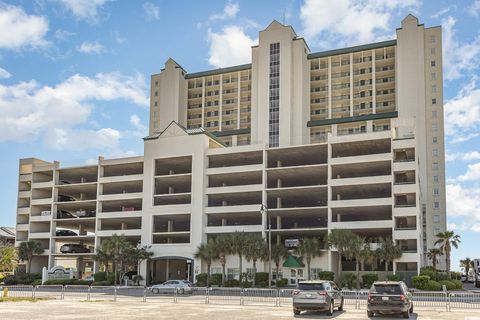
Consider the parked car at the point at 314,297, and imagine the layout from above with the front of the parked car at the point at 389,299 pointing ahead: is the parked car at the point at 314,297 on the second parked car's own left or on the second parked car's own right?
on the second parked car's own left

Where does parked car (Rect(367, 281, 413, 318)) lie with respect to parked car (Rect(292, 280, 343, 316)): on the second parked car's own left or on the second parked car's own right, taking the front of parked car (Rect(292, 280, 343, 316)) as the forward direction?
on the second parked car's own right

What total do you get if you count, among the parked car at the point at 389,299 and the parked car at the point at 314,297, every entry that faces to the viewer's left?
0

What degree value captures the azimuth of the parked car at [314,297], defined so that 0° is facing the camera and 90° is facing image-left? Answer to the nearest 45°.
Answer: approximately 225°

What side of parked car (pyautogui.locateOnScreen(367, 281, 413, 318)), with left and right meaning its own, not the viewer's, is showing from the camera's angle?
back
